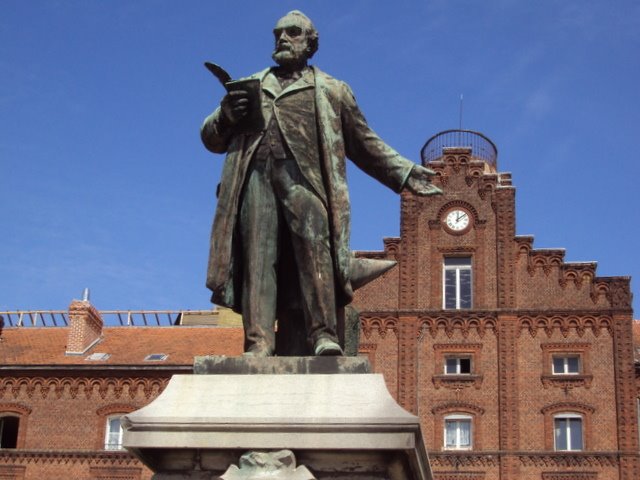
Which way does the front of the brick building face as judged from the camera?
facing the viewer

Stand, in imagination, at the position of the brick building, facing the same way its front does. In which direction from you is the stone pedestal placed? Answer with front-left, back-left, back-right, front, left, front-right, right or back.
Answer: front

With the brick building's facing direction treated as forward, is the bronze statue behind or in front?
in front
